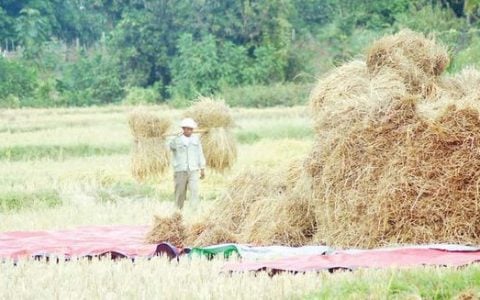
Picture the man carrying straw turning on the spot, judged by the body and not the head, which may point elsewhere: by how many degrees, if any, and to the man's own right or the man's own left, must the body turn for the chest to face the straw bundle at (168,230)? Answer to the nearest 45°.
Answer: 0° — they already face it

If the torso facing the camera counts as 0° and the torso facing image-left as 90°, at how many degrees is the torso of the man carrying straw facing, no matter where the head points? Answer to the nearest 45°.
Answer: approximately 0°
